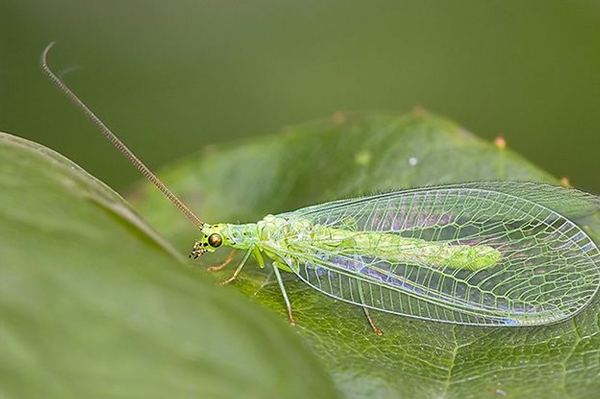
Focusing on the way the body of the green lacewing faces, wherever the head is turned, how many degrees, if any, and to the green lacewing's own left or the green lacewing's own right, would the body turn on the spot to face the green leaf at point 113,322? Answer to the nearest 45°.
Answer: approximately 45° to the green lacewing's own left

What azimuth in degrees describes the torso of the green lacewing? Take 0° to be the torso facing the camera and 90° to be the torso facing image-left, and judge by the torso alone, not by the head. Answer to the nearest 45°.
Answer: approximately 90°
